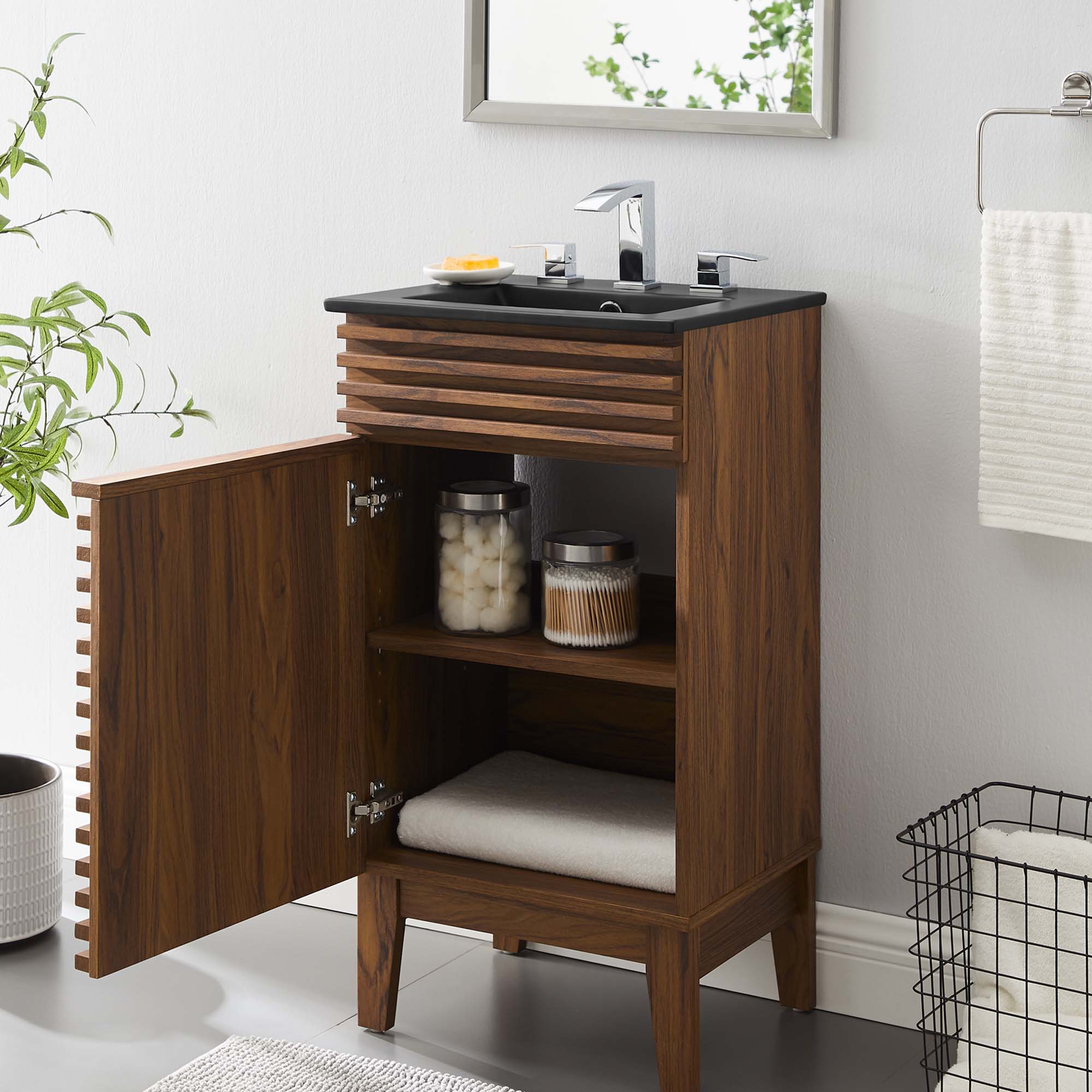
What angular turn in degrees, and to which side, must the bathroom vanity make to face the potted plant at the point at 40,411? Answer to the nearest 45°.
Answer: approximately 90° to its right

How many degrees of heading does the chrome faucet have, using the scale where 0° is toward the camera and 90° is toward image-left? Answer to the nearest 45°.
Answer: approximately 45°

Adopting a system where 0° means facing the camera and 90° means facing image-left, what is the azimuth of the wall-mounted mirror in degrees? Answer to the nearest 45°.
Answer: approximately 45°
